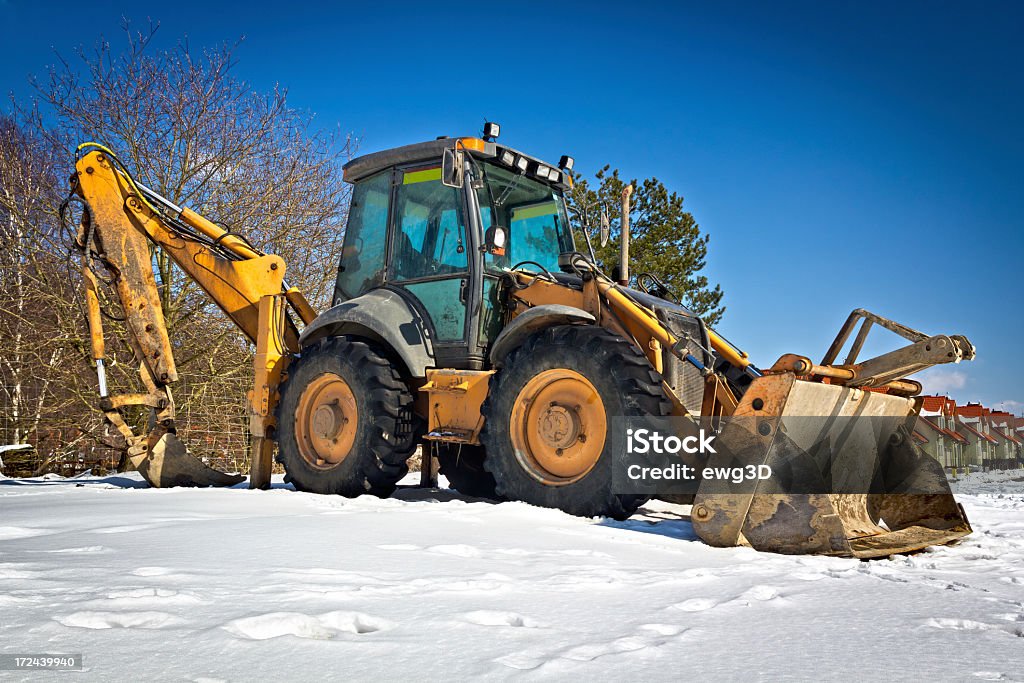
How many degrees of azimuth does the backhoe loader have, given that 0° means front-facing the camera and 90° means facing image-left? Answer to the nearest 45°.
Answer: approximately 315°
